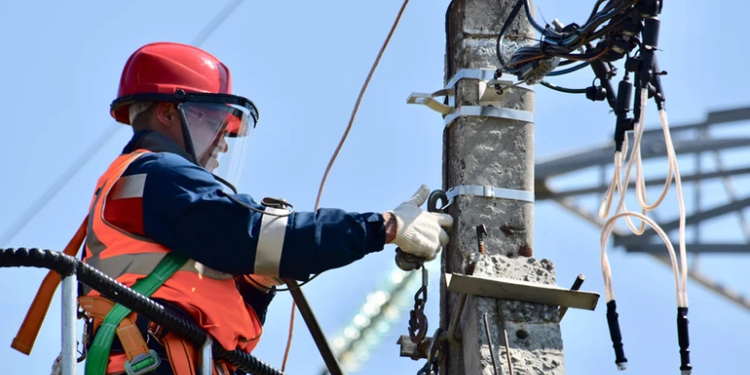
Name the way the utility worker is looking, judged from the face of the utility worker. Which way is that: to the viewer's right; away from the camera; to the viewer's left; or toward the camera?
to the viewer's right

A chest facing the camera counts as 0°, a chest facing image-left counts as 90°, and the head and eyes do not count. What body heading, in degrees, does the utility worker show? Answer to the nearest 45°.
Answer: approximately 270°

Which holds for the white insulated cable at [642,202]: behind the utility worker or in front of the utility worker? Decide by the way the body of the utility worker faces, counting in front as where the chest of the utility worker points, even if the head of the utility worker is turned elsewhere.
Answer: in front

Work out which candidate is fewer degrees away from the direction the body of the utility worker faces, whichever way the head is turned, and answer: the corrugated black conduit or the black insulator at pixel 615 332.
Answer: the black insulator

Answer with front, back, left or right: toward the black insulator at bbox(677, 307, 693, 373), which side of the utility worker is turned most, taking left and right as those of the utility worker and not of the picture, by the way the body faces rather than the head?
front

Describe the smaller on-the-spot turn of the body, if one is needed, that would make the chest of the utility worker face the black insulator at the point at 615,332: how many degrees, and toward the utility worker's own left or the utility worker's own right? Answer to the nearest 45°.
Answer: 0° — they already face it
